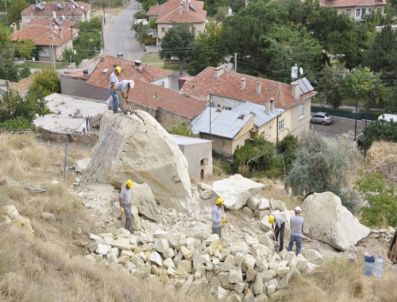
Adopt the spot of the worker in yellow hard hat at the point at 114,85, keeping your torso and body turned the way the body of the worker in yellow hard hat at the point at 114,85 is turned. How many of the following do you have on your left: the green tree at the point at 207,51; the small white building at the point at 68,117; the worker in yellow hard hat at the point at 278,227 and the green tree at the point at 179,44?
3

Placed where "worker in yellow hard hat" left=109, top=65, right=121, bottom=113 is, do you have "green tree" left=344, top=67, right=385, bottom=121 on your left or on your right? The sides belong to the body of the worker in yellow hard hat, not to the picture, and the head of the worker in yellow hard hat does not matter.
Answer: on your left

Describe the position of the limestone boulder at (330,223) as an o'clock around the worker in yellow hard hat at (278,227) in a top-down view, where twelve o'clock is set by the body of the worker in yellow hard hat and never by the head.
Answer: The limestone boulder is roughly at 4 o'clock from the worker in yellow hard hat.

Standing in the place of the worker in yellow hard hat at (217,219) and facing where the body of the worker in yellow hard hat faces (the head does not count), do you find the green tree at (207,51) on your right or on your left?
on your left
